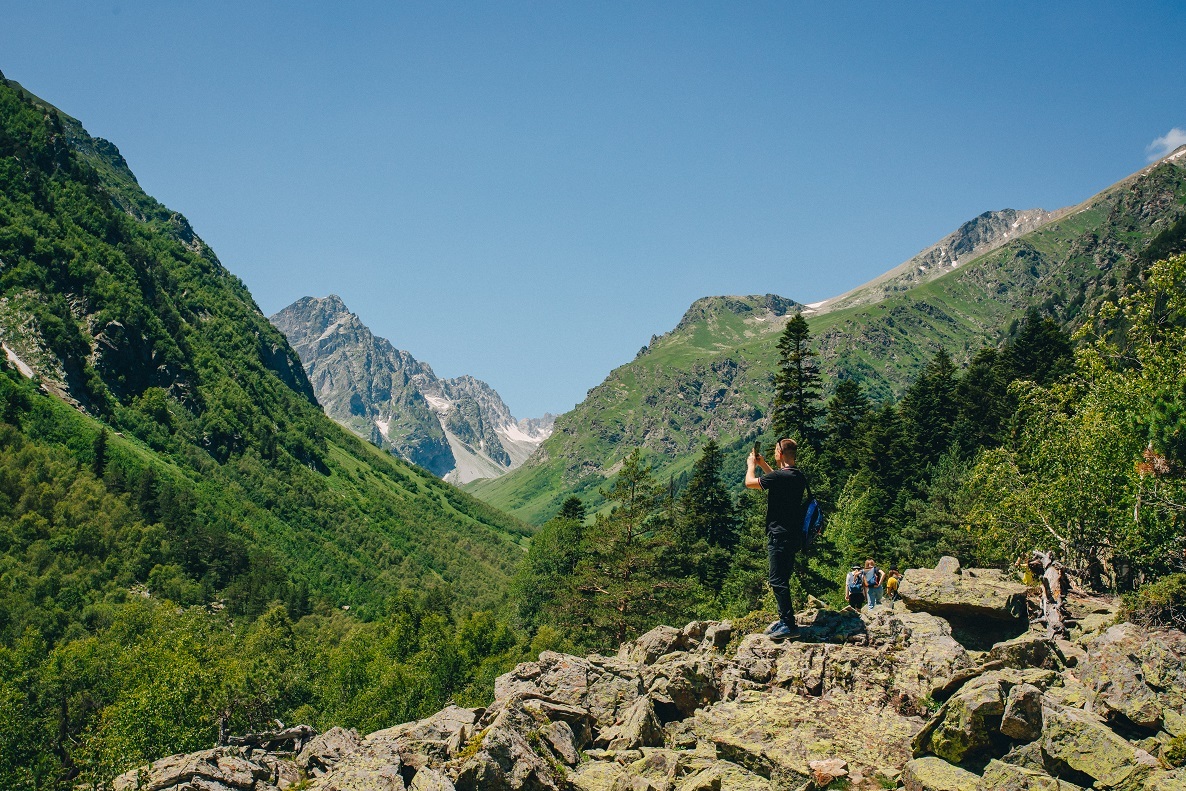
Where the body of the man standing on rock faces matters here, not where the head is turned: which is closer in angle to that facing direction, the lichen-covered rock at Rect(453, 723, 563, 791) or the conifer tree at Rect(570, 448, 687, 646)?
the conifer tree

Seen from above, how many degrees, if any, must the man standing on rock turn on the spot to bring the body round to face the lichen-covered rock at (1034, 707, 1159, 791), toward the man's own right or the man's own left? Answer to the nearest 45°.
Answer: approximately 180°

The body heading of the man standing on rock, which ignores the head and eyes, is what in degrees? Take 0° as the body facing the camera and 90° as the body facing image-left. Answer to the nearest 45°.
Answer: approximately 135°

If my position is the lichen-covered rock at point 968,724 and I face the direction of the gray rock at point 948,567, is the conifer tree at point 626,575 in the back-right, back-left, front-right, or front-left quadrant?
front-left

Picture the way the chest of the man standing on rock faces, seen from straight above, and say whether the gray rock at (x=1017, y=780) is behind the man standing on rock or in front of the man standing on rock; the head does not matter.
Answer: behind

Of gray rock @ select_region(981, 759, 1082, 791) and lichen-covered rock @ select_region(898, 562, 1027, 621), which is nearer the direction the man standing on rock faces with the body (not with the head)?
the lichen-covered rock

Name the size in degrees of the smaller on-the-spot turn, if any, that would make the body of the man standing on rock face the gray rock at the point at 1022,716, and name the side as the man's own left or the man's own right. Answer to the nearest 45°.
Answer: approximately 180°
